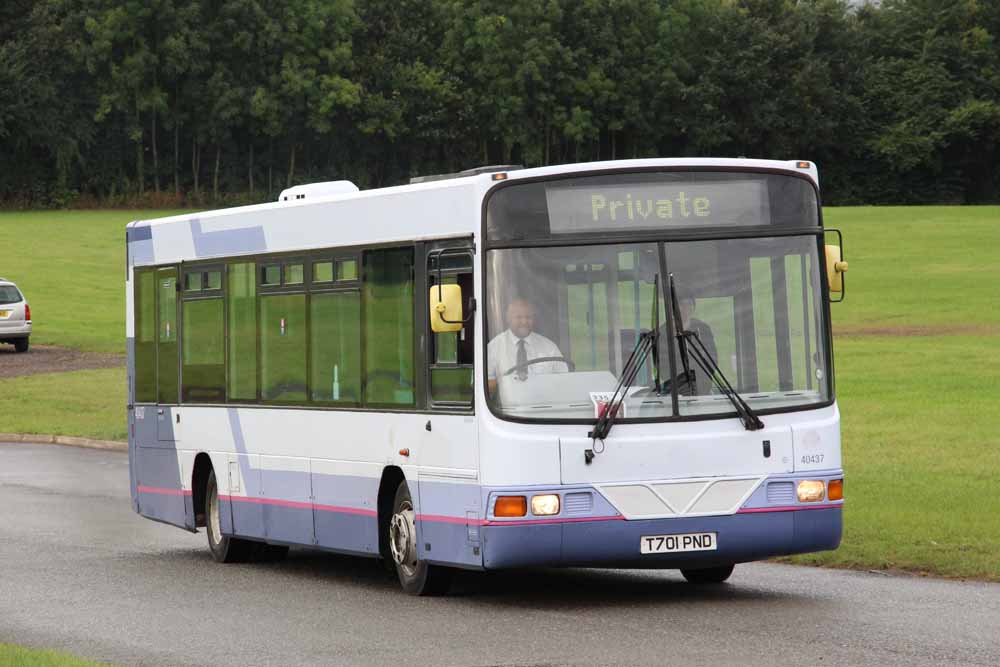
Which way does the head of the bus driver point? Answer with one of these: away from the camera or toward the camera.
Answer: toward the camera

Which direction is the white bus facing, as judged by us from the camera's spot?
facing the viewer and to the right of the viewer
